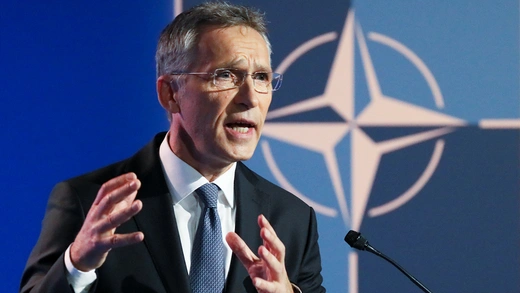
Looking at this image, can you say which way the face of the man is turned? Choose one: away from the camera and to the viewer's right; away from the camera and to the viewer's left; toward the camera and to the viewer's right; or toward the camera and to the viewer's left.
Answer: toward the camera and to the viewer's right

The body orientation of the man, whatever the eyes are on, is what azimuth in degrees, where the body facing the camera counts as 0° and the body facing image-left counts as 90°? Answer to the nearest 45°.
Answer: approximately 315°
